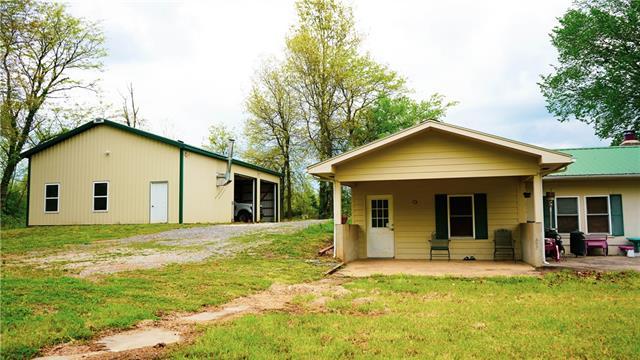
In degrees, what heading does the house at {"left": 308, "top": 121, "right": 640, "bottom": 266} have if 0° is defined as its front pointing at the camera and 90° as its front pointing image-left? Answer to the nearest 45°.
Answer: approximately 0°

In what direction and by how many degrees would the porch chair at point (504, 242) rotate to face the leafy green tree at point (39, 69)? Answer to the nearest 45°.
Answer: approximately 90° to its right

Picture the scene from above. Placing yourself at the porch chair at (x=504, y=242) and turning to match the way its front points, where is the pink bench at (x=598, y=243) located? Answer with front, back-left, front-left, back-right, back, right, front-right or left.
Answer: back-left

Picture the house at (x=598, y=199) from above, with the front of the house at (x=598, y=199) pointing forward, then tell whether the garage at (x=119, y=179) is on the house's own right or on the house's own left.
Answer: on the house's own right

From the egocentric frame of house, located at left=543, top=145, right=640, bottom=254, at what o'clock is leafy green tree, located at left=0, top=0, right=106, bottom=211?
The leafy green tree is roughly at 3 o'clock from the house.

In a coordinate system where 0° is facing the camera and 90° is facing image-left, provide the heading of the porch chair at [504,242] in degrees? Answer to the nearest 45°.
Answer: approximately 0°
